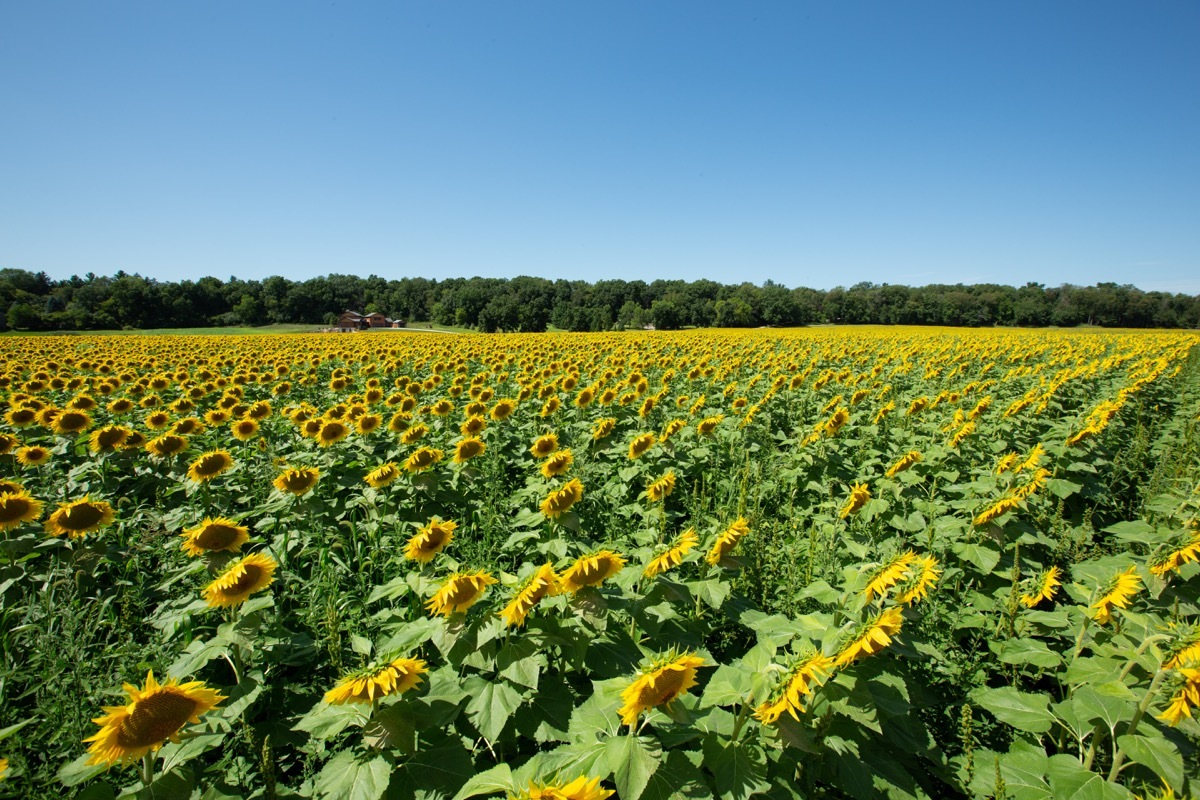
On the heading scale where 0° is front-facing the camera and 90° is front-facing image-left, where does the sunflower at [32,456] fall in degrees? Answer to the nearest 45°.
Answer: approximately 0°

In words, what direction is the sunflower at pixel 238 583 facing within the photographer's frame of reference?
facing the viewer and to the right of the viewer

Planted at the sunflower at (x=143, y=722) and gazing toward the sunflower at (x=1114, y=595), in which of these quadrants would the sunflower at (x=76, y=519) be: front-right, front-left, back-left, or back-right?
back-left

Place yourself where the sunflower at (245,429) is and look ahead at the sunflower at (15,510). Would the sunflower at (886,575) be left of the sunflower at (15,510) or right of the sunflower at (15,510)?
left

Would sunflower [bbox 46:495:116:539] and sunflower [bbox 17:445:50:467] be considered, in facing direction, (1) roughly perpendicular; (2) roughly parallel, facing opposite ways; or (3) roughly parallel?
roughly parallel

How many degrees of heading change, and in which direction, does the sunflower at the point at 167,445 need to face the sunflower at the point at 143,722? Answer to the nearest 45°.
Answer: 0° — it already faces it

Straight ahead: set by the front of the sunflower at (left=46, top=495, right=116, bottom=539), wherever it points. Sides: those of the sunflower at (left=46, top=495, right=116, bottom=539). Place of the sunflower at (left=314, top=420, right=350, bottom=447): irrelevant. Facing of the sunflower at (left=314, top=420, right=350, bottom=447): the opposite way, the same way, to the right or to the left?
the same way

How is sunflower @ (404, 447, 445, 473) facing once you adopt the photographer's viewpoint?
facing the viewer

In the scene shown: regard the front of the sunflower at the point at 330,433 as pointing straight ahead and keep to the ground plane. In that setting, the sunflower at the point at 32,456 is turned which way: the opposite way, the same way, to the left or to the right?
the same way

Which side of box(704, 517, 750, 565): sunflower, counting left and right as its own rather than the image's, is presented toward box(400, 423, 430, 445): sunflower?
back

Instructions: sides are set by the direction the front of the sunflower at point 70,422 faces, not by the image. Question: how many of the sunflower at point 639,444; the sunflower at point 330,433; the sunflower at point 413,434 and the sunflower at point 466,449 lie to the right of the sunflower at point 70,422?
0

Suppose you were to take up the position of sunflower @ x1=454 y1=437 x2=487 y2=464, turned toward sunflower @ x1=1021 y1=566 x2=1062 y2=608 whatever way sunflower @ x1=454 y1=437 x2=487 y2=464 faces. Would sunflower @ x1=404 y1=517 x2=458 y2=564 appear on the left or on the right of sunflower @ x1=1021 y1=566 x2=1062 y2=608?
right

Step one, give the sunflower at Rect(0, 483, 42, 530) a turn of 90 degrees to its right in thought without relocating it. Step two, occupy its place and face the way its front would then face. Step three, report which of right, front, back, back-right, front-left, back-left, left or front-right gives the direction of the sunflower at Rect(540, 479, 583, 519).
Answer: back-left

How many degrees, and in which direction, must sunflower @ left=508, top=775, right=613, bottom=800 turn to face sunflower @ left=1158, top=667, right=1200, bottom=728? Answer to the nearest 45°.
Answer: approximately 135° to its left

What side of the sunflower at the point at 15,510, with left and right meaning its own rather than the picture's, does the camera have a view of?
front

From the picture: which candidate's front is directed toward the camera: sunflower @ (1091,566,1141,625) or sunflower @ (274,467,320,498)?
sunflower @ (274,467,320,498)

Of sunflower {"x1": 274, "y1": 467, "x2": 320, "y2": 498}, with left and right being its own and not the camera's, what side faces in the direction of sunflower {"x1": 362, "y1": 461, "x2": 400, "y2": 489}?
left
